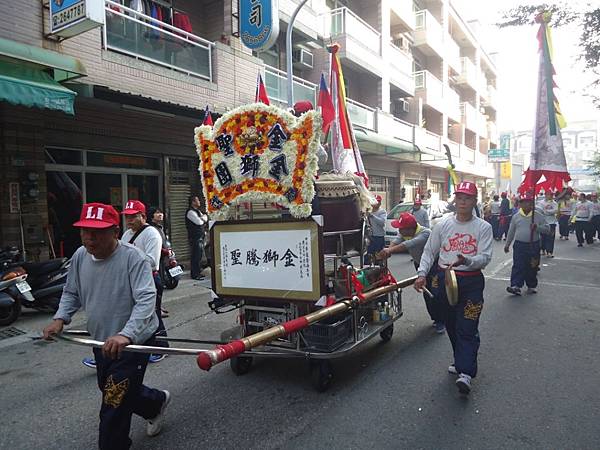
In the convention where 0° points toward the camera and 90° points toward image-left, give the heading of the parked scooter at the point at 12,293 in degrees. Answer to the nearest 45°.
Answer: approximately 135°

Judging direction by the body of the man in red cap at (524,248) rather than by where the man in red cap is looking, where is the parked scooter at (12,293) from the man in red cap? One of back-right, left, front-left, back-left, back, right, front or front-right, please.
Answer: front-right

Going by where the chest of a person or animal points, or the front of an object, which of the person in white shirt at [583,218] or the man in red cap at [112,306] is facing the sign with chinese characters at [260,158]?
the person in white shirt

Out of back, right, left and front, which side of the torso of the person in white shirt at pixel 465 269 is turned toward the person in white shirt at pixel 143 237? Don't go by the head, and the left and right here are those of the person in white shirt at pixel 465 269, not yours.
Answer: right

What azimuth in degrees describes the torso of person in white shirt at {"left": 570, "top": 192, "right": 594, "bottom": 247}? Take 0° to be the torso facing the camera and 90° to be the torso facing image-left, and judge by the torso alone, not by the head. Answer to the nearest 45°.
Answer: approximately 0°

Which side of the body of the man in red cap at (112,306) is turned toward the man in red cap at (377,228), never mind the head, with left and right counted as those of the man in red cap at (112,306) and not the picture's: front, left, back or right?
back

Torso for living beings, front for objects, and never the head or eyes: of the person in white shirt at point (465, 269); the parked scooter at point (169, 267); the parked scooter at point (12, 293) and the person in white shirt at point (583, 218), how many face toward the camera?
2

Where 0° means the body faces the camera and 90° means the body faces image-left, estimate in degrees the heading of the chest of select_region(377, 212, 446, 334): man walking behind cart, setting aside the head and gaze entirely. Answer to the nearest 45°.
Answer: approximately 45°

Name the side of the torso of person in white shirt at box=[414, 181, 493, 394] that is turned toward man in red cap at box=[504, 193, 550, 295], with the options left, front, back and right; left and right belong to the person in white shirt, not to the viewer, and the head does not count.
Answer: back

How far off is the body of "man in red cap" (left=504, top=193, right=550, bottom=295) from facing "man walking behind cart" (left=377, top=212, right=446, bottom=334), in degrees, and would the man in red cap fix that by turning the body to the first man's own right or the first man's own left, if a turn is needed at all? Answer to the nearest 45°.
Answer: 0° — they already face them
